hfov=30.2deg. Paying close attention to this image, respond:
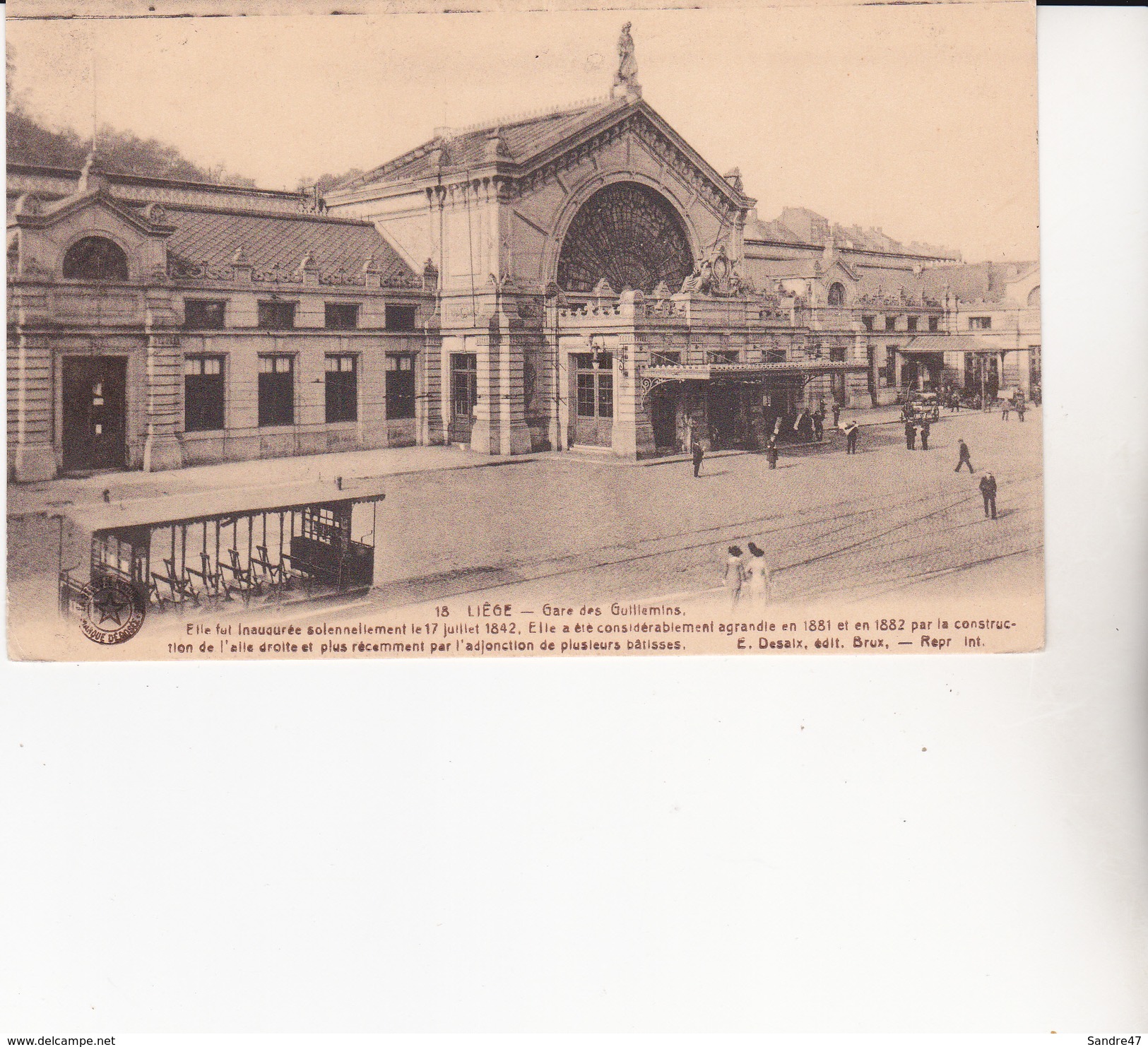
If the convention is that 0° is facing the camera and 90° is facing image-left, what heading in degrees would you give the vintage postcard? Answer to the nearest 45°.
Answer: approximately 0°
